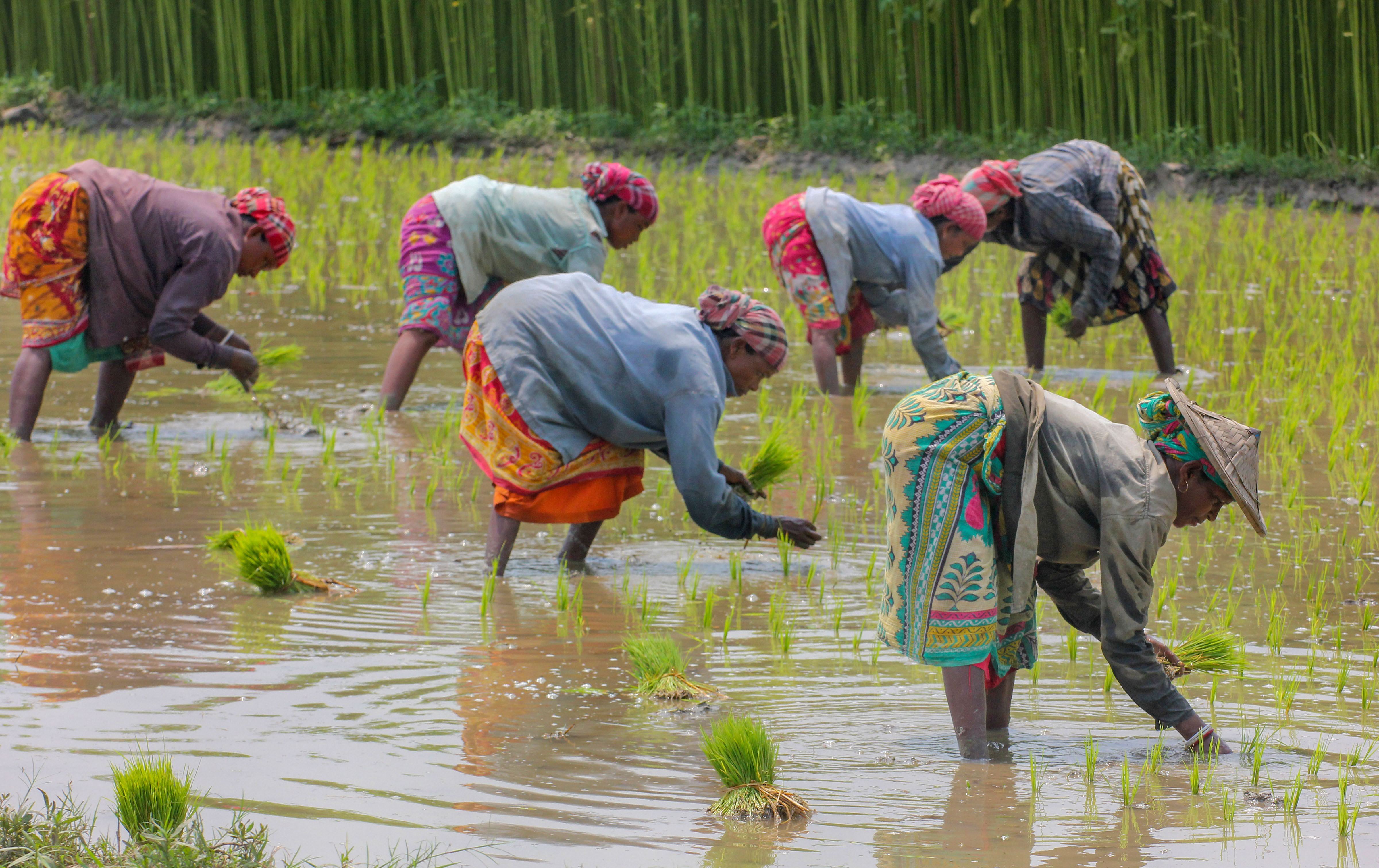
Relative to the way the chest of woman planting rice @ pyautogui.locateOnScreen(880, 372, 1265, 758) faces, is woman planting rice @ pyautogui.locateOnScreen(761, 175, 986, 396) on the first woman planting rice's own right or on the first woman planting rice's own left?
on the first woman planting rice's own left

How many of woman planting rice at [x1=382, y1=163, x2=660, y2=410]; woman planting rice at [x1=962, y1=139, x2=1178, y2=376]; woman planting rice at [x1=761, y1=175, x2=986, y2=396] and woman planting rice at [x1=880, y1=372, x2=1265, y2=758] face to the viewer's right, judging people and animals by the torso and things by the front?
3

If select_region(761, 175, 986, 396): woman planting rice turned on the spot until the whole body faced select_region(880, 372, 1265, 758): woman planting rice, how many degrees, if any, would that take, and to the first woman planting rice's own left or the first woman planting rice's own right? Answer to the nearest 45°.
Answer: approximately 90° to the first woman planting rice's own right

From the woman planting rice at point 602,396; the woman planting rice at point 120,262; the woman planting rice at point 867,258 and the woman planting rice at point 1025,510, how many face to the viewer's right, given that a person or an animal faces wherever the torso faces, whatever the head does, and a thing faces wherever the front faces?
4

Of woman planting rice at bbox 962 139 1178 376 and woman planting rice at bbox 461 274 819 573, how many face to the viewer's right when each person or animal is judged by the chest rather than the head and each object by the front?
1

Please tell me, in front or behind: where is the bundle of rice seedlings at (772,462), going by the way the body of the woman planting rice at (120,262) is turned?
in front

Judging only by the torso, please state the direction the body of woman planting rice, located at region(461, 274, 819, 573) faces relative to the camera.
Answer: to the viewer's right

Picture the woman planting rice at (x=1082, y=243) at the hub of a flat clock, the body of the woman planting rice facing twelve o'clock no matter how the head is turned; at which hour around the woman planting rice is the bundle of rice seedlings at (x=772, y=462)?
The bundle of rice seedlings is roughly at 11 o'clock from the woman planting rice.

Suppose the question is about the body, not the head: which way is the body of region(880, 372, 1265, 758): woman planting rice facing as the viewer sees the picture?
to the viewer's right

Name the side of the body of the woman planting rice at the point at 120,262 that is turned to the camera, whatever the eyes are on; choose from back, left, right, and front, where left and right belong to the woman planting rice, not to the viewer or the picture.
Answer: right

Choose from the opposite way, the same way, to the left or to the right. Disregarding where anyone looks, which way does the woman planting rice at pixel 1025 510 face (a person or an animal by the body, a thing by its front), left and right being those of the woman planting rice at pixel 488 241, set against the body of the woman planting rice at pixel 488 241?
the same way

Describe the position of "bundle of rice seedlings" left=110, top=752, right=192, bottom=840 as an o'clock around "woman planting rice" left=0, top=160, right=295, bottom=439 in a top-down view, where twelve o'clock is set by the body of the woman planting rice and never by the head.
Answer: The bundle of rice seedlings is roughly at 3 o'clock from the woman planting rice.

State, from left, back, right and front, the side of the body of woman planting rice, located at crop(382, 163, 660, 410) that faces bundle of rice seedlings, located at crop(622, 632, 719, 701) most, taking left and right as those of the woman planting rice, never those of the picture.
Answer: right

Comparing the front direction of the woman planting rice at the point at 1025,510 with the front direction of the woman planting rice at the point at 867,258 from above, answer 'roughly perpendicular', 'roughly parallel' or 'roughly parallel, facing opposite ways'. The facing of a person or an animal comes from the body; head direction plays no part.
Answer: roughly parallel

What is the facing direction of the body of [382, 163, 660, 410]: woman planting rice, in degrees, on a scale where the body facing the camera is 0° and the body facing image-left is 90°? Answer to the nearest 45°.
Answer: approximately 270°
